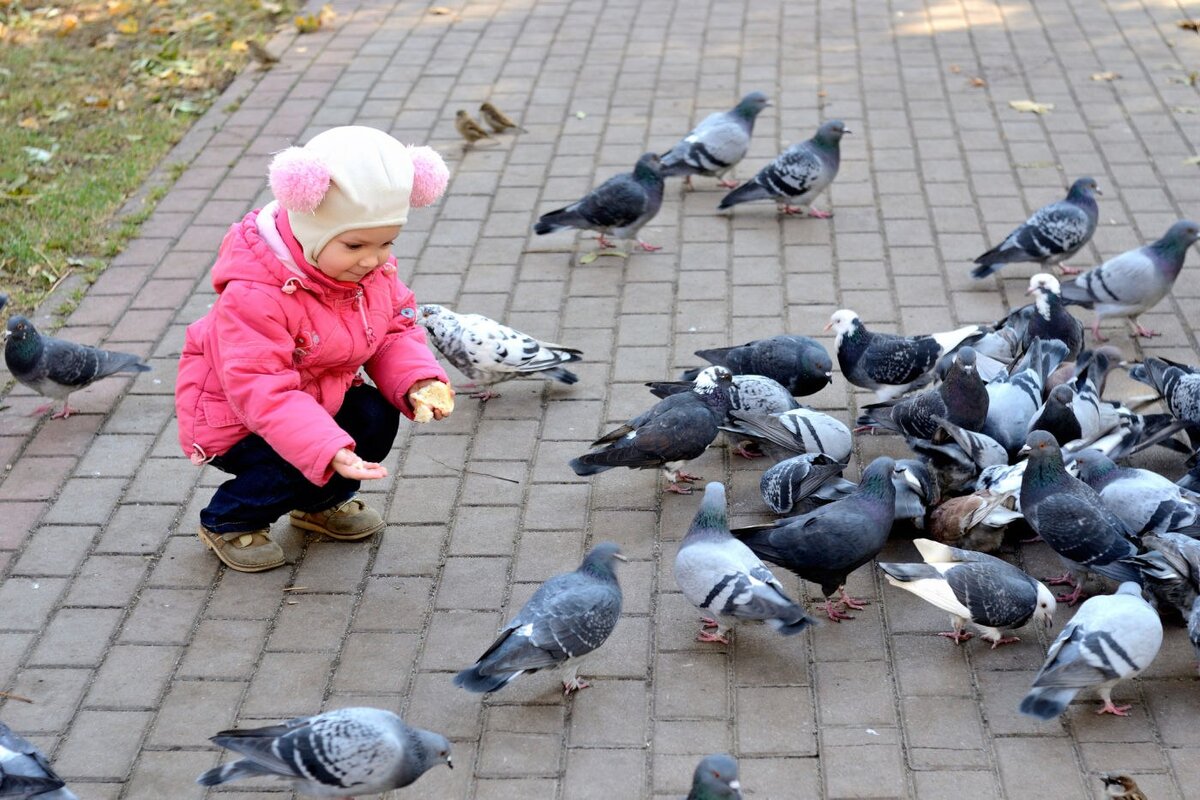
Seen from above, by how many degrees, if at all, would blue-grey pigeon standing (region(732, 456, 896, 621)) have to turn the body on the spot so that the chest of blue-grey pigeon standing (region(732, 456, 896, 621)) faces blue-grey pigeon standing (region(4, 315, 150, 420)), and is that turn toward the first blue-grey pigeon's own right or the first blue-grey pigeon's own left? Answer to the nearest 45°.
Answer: approximately 180°

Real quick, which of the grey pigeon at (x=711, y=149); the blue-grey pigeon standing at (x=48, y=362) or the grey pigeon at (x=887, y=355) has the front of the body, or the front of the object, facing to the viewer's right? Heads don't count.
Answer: the grey pigeon at (x=711, y=149)

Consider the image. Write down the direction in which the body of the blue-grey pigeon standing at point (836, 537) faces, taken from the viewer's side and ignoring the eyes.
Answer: to the viewer's right

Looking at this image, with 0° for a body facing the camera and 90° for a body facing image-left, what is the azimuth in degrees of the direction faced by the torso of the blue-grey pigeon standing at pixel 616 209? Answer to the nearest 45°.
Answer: approximately 270°

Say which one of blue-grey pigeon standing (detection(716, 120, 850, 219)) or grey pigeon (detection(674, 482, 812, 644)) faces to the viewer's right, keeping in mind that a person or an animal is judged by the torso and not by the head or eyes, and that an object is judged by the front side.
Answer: the blue-grey pigeon standing

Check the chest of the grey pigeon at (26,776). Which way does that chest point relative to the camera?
to the viewer's left

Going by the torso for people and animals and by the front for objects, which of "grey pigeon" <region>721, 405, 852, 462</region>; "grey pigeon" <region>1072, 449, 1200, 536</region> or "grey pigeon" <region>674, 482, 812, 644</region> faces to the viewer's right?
"grey pigeon" <region>721, 405, 852, 462</region>

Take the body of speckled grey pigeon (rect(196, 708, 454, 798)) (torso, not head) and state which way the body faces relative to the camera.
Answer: to the viewer's right

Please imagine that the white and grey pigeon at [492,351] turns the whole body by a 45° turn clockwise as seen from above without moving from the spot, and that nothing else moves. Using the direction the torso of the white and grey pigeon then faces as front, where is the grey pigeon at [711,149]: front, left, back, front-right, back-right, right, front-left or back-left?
right

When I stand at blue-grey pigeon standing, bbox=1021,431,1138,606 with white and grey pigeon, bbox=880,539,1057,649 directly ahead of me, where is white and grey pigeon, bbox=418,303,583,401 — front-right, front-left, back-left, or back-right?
front-right

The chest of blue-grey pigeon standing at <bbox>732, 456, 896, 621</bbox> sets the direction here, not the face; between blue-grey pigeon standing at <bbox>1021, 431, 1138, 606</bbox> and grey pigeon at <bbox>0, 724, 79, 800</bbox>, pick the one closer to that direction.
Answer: the blue-grey pigeon standing

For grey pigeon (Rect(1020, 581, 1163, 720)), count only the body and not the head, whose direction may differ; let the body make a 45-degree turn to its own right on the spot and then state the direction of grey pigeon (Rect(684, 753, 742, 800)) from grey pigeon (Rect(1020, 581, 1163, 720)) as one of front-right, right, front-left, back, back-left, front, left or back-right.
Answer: back-right

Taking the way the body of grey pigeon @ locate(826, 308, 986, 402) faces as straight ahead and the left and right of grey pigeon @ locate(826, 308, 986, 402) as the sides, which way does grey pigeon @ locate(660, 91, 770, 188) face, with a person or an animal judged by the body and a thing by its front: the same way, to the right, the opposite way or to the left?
the opposite way

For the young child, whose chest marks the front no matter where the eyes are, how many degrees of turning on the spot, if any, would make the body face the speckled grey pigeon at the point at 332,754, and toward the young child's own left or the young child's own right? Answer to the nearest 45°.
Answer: approximately 45° to the young child's own right

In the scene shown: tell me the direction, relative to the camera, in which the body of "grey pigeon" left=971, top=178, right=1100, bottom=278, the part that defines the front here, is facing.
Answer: to the viewer's right

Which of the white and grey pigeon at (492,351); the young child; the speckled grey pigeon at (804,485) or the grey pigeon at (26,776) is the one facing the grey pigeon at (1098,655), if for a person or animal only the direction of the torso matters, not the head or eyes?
the young child

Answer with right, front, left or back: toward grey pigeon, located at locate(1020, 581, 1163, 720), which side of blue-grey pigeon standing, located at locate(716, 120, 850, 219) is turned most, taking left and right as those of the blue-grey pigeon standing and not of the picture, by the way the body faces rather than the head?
right

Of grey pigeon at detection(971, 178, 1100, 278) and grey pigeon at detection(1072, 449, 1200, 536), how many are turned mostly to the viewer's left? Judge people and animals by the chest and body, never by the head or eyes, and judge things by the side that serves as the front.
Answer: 1

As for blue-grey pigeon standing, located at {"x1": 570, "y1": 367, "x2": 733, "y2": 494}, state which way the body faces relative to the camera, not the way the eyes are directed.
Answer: to the viewer's right
